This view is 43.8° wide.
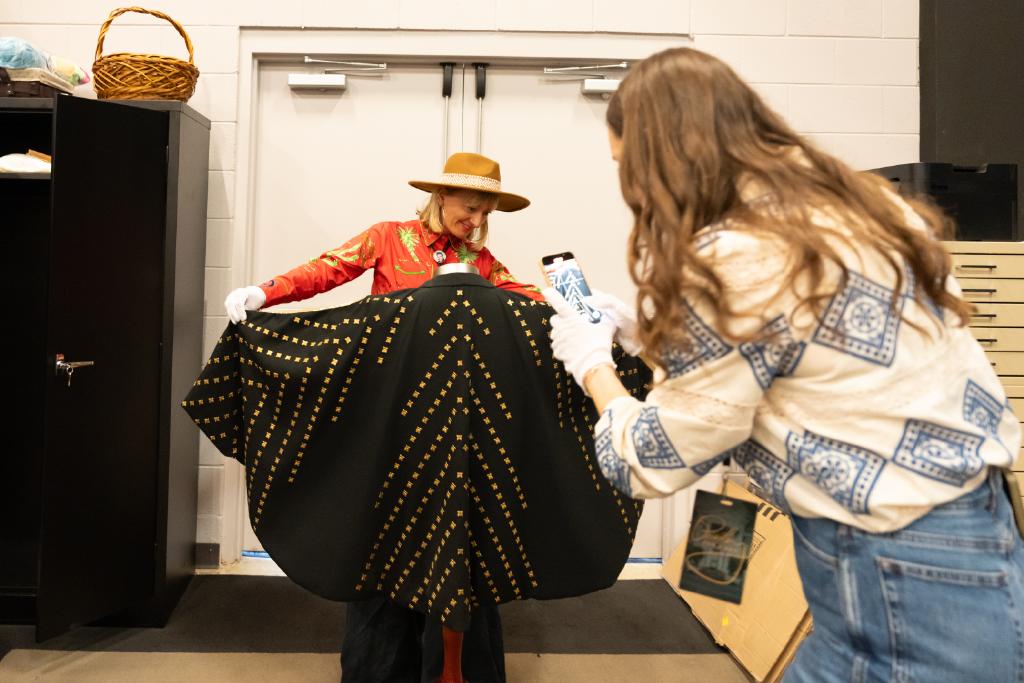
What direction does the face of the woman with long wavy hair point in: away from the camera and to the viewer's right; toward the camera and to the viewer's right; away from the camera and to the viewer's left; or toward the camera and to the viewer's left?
away from the camera and to the viewer's left

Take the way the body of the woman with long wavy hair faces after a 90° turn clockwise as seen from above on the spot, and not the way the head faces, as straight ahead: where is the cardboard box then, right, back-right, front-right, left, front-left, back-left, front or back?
front-left

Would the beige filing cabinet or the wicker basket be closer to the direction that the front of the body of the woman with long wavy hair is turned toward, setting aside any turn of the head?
the wicker basket

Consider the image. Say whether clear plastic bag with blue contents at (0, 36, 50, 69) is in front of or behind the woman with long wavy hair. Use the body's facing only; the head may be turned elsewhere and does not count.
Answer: in front

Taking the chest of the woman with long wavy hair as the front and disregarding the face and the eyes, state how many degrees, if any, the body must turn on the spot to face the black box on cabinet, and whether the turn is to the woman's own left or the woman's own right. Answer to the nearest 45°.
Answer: approximately 45° to the woman's own right

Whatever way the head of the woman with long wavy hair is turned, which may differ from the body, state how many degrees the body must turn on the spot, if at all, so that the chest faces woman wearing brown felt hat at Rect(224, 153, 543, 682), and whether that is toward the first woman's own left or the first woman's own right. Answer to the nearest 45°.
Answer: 0° — they already face them

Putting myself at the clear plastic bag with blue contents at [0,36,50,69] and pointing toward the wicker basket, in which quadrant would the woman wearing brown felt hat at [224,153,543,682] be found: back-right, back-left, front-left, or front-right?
front-right

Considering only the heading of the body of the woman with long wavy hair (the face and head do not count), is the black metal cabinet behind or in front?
in front

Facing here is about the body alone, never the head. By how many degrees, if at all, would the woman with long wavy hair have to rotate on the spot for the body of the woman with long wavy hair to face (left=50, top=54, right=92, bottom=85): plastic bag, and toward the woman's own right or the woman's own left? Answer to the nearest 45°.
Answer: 0° — they already face it

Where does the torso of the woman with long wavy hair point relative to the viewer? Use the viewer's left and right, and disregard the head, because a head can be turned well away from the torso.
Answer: facing away from the viewer and to the left of the viewer

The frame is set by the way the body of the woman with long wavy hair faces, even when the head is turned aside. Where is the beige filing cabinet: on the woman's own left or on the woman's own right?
on the woman's own right
